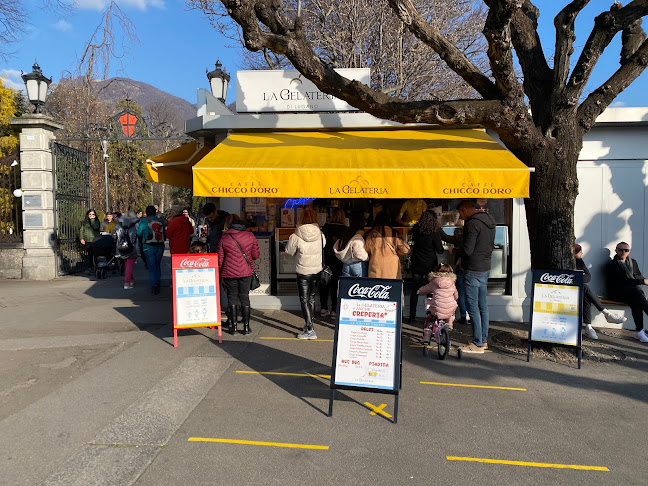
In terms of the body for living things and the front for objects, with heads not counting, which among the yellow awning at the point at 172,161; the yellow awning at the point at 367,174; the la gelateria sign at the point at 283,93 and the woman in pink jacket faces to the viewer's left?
the yellow awning at the point at 172,161

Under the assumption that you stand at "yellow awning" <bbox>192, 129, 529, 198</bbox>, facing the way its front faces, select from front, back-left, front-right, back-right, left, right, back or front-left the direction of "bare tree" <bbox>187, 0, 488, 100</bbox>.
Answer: back

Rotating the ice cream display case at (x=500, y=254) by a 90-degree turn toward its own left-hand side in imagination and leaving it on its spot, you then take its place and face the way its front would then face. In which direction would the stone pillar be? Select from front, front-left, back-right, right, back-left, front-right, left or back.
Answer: back

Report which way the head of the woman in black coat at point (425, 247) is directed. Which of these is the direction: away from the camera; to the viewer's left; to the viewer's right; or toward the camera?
away from the camera

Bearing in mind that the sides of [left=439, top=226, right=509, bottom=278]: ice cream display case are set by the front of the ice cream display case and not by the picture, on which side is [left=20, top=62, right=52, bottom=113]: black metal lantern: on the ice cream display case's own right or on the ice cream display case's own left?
on the ice cream display case's own right

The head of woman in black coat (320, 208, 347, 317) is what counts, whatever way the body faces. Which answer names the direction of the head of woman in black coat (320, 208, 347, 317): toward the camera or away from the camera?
away from the camera

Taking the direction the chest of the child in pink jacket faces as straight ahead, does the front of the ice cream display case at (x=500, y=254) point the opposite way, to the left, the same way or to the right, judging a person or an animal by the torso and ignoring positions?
the opposite way

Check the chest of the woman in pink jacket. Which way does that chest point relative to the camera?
away from the camera

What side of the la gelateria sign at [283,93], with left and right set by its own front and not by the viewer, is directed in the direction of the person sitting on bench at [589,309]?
left

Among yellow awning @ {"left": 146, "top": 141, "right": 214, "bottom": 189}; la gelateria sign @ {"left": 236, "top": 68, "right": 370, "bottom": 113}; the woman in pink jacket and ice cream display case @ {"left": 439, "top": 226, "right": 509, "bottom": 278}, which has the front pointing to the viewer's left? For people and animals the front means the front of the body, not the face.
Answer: the yellow awning
